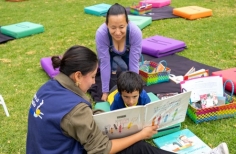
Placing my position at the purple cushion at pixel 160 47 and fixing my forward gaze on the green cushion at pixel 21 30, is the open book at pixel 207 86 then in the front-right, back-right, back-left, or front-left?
back-left

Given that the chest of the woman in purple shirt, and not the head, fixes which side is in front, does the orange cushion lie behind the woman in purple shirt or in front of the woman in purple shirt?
behind

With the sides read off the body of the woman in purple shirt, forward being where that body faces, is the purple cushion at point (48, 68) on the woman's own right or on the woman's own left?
on the woman's own right

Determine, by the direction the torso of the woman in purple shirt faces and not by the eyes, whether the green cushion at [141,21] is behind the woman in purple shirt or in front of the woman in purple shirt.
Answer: behind

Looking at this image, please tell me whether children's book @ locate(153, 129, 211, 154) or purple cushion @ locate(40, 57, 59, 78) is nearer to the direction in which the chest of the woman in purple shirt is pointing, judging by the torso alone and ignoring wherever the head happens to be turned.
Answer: the children's book

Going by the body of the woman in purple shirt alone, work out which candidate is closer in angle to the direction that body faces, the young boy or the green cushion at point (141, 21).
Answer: the young boy

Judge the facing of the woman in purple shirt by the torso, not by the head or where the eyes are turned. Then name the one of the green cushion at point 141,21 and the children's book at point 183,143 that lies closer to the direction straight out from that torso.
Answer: the children's book

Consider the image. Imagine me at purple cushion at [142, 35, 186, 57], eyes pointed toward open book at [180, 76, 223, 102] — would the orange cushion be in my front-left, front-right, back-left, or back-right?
back-left

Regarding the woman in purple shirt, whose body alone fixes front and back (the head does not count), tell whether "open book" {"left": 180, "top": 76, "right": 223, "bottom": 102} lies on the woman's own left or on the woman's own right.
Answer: on the woman's own left

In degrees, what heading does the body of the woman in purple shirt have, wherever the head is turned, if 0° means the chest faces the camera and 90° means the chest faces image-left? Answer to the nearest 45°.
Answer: approximately 0°

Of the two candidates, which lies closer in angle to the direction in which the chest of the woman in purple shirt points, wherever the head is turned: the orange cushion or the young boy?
the young boy

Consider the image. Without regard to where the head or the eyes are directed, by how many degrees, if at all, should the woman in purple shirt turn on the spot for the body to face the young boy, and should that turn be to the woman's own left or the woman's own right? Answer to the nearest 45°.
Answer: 0° — they already face them
